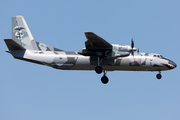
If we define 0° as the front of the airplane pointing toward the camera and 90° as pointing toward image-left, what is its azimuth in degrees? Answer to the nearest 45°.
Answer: approximately 270°
